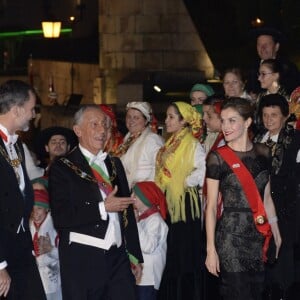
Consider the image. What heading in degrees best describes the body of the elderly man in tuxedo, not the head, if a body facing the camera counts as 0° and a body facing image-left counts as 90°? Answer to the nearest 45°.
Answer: approximately 315°

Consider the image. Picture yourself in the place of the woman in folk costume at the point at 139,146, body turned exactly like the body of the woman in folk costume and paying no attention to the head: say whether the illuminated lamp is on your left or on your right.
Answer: on your right

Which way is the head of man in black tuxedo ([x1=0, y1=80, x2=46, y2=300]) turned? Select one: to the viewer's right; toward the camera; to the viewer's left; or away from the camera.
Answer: to the viewer's right

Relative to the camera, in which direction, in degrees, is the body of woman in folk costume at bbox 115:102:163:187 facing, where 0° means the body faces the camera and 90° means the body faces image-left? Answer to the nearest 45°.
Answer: approximately 45°

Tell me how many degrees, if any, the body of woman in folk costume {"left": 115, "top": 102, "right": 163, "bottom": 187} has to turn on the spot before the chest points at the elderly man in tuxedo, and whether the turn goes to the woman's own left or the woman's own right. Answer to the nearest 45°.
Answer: approximately 45° to the woman's own left

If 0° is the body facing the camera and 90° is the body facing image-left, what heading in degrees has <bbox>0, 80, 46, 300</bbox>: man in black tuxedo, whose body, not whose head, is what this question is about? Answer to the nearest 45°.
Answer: approximately 315°

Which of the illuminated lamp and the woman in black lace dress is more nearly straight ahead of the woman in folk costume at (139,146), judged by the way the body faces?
the woman in black lace dress
